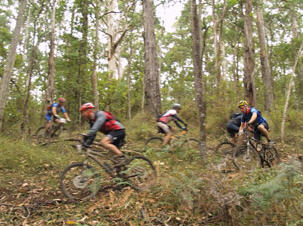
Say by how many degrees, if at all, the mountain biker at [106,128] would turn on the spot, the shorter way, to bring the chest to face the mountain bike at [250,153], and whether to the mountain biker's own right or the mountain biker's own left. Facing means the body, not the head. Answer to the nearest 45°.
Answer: approximately 180°

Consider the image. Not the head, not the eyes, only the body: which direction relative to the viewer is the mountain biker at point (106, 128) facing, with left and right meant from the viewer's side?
facing to the left of the viewer

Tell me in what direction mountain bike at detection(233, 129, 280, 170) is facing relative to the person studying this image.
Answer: facing the viewer and to the left of the viewer

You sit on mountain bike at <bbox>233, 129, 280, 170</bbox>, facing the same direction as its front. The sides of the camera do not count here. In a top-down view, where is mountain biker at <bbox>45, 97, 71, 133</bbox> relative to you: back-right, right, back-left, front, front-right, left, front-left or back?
front-right

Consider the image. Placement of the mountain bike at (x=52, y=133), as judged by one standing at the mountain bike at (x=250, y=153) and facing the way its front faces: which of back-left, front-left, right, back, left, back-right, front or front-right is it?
front-right

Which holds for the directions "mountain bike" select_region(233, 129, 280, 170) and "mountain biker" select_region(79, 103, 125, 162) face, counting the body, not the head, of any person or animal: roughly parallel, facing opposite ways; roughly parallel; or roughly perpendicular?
roughly parallel

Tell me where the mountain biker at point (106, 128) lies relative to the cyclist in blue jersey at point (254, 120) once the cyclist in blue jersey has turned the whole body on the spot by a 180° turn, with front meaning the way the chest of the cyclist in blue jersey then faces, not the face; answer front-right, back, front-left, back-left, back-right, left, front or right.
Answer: back

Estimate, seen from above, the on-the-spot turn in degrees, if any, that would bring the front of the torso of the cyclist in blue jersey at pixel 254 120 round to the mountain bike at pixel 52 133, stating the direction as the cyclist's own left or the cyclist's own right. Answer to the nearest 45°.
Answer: approximately 45° to the cyclist's own right

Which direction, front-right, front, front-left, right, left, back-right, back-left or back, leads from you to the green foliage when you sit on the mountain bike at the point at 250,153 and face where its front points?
front-left
